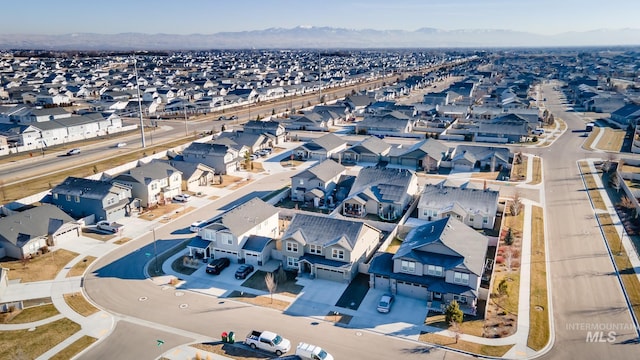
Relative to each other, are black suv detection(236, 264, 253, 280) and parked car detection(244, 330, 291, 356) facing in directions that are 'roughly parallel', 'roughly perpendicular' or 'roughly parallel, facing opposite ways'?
roughly perpendicular

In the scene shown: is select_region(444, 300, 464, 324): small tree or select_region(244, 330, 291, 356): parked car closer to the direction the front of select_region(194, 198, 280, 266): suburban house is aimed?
the parked car

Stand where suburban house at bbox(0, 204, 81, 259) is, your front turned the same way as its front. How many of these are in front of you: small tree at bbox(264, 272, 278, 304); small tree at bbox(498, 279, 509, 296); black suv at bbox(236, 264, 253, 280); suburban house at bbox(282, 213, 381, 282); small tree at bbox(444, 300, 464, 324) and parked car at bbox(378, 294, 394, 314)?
6

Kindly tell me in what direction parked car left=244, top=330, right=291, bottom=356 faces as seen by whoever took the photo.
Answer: facing the viewer and to the right of the viewer

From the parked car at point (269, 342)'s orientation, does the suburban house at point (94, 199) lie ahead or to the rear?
to the rear

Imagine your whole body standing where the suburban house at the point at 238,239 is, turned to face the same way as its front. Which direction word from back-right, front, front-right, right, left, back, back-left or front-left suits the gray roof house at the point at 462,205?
back-left

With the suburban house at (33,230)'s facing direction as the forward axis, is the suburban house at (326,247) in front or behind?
in front

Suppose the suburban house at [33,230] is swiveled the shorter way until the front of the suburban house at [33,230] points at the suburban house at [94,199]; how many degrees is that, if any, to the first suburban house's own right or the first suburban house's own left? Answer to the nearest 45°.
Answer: approximately 90° to the first suburban house's own left

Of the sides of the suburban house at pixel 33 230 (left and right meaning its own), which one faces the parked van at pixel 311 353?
front
